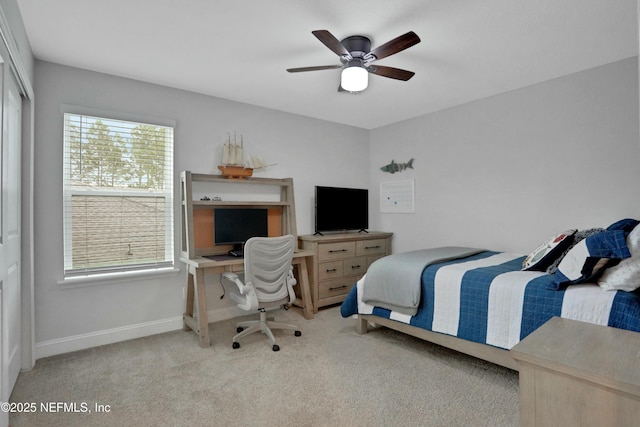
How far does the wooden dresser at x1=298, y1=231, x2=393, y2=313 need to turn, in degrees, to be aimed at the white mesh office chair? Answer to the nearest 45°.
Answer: approximately 90° to its right

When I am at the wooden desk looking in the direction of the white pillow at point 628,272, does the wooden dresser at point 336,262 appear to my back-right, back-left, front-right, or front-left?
front-left

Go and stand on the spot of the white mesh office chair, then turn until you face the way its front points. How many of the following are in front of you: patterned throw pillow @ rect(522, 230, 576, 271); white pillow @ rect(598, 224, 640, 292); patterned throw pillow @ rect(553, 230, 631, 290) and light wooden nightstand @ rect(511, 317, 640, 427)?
0

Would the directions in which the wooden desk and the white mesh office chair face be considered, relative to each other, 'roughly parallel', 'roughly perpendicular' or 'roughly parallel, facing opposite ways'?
roughly parallel, facing opposite ways

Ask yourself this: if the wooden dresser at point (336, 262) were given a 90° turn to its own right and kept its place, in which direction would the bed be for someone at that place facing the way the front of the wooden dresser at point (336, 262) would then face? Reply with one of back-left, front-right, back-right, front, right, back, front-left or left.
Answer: left

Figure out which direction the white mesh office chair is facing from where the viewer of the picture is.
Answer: facing away from the viewer and to the left of the viewer

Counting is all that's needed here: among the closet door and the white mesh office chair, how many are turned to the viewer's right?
1

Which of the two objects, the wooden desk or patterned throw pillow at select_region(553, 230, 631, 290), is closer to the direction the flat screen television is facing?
the patterned throw pillow

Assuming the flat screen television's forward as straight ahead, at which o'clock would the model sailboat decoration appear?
The model sailboat decoration is roughly at 3 o'clock from the flat screen television.

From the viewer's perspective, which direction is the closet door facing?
to the viewer's right

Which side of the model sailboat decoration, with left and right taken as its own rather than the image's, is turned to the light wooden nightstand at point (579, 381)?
right

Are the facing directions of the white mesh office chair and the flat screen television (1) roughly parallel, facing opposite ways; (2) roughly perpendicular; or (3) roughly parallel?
roughly parallel, facing opposite ways

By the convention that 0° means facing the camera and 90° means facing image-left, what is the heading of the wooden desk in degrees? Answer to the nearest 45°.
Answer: approximately 315°

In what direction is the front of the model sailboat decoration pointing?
to the viewer's right

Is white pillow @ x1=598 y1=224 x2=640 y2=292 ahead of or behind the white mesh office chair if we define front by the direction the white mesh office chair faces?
behind

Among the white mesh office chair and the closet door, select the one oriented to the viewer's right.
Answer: the closet door

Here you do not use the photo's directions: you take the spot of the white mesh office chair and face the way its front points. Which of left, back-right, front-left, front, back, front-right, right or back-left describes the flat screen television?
right
